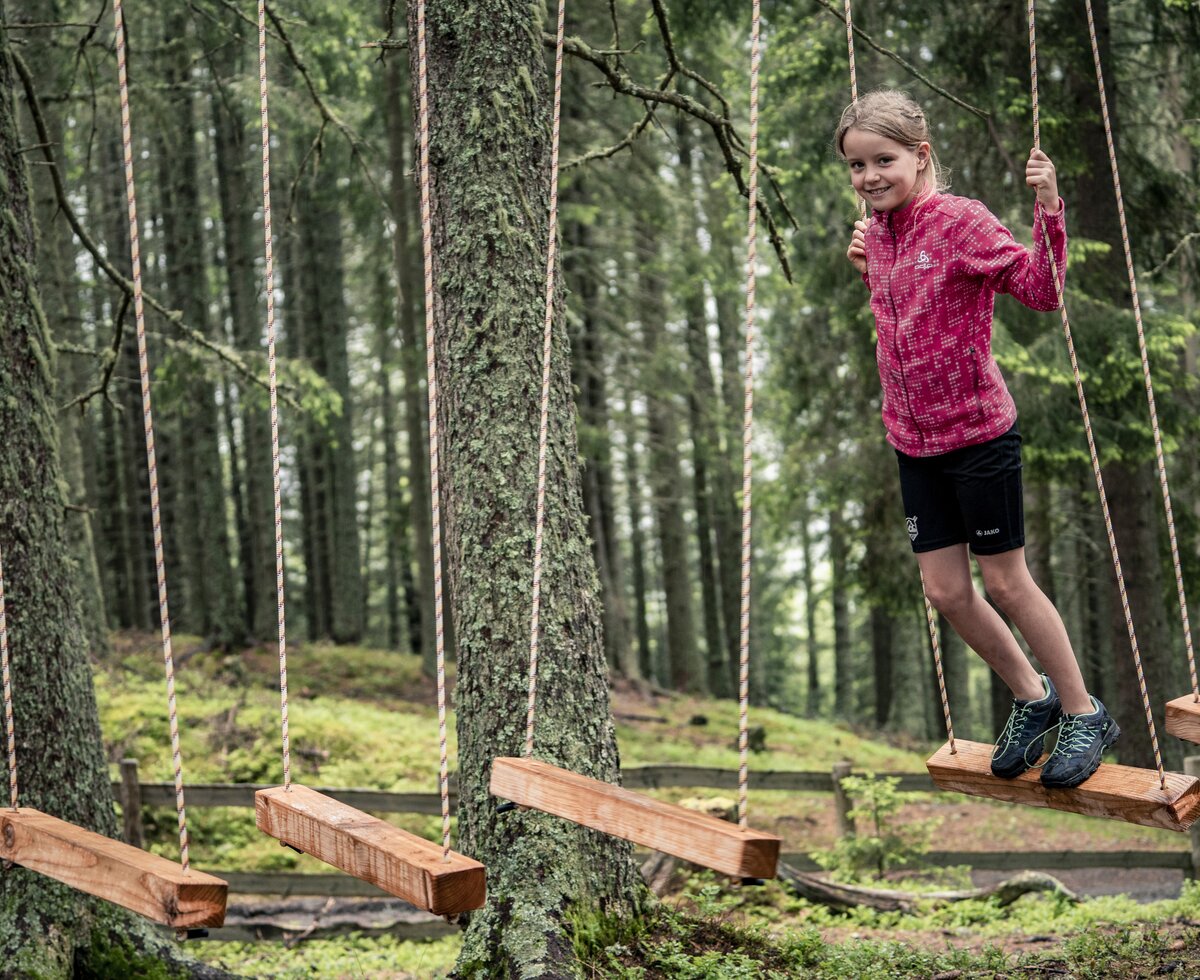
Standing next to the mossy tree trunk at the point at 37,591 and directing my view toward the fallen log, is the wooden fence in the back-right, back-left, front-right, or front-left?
front-left

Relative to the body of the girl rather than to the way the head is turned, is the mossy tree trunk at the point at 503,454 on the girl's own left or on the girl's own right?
on the girl's own right

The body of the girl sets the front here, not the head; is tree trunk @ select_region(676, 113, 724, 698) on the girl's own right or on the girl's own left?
on the girl's own right

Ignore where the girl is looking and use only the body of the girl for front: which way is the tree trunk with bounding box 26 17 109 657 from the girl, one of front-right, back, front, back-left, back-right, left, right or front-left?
right

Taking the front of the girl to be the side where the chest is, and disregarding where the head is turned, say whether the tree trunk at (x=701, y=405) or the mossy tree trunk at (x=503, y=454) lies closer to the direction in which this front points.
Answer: the mossy tree trunk

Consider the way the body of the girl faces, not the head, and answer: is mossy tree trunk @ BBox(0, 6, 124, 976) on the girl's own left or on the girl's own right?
on the girl's own right

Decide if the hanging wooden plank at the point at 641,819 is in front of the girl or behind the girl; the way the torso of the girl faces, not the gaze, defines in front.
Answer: in front

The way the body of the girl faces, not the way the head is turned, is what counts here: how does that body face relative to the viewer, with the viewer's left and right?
facing the viewer and to the left of the viewer

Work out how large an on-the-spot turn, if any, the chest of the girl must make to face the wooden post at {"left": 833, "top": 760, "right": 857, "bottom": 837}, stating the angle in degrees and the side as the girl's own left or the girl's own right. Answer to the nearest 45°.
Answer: approximately 135° to the girl's own right

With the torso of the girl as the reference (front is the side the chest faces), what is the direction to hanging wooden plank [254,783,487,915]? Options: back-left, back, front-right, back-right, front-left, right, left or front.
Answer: front

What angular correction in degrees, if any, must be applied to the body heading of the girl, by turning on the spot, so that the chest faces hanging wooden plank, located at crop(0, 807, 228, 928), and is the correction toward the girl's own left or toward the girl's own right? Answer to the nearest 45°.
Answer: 0° — they already face it
